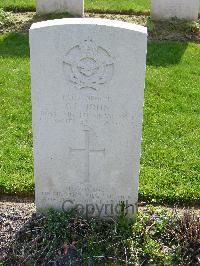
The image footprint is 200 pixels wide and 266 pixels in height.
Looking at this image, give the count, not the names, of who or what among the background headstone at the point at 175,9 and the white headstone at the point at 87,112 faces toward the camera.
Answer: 2

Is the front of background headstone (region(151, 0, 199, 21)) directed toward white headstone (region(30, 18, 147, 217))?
yes

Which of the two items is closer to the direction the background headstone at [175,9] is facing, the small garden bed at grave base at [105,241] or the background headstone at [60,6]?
the small garden bed at grave base

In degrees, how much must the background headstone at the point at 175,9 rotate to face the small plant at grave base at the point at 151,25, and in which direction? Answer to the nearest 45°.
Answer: approximately 45° to its right

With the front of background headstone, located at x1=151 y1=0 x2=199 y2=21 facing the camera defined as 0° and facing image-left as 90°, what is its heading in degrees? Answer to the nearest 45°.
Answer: approximately 0°

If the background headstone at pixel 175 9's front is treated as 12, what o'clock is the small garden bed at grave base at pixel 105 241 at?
The small garden bed at grave base is roughly at 12 o'clock from the background headstone.

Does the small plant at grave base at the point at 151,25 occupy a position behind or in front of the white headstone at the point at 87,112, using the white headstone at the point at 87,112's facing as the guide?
behind

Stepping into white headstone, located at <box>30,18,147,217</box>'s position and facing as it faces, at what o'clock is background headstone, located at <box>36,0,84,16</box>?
The background headstone is roughly at 6 o'clock from the white headstone.

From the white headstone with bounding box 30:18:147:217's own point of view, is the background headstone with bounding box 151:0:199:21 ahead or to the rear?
to the rear

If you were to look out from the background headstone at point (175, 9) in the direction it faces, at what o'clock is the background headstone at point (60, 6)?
the background headstone at point (60, 6) is roughly at 3 o'clock from the background headstone at point (175, 9).
